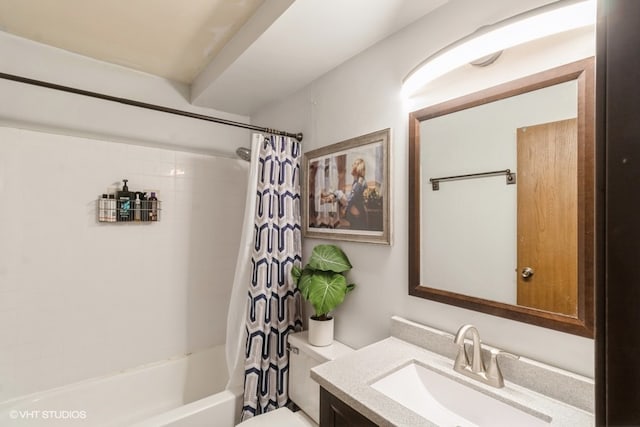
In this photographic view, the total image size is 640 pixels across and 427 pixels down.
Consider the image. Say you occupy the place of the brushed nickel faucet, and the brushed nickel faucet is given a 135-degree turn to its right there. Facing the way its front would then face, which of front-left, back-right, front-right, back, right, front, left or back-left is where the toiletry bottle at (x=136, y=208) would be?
left

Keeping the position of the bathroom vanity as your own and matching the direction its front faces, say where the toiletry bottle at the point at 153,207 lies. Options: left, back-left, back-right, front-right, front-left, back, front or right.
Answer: front-right

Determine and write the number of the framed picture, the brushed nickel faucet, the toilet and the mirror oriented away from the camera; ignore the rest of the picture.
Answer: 0

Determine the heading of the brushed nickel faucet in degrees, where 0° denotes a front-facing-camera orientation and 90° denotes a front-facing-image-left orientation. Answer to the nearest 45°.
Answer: approximately 45°

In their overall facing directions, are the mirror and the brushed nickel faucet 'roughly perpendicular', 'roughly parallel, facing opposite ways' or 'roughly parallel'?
roughly parallel

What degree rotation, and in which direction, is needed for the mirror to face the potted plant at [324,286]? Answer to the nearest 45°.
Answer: approximately 45° to its right

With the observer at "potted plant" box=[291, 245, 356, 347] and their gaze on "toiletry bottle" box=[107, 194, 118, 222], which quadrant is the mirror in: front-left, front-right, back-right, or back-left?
back-left

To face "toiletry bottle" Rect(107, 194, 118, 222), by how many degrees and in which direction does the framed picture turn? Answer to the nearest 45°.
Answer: approximately 45° to its right

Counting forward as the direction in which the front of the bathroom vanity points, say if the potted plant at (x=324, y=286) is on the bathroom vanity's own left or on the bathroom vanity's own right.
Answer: on the bathroom vanity's own right

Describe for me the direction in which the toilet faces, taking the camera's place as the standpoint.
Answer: facing the viewer and to the left of the viewer

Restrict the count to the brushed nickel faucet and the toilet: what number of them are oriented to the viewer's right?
0
